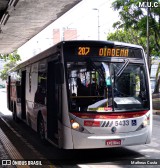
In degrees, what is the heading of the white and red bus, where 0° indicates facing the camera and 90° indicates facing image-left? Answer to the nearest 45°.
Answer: approximately 315°

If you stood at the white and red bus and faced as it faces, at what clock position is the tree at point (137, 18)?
The tree is roughly at 8 o'clock from the white and red bus.
